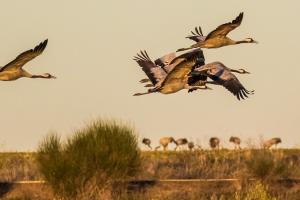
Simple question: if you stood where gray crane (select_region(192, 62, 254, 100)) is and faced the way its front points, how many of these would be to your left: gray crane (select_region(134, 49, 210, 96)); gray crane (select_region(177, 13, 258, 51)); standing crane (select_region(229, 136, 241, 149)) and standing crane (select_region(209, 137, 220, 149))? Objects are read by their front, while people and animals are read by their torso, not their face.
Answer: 2

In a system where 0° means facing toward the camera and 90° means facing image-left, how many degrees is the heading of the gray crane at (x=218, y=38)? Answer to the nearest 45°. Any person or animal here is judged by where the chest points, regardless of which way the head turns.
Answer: approximately 270°

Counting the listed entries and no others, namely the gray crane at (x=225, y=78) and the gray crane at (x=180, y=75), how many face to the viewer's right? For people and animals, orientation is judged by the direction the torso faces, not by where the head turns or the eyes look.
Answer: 2

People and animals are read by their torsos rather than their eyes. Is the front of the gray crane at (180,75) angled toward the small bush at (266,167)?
no

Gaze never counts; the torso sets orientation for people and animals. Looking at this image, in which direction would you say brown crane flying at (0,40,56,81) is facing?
to the viewer's right

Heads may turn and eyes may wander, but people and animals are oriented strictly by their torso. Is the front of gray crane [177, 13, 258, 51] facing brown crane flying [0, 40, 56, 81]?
no

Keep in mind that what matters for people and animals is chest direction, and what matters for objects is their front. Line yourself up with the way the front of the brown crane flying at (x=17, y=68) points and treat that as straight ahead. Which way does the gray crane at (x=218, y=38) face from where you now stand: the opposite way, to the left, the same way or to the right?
the same way

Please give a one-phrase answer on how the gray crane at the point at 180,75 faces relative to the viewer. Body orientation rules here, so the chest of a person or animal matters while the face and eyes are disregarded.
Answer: facing to the right of the viewer

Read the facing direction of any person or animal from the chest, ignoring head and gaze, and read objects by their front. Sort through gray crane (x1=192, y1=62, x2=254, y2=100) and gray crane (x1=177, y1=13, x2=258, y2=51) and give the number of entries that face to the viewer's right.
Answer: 2

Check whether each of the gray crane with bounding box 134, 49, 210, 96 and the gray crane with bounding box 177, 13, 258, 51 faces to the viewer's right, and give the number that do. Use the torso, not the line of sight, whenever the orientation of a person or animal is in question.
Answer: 2

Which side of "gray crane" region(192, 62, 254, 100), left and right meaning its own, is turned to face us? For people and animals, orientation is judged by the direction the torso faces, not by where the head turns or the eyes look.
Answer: right

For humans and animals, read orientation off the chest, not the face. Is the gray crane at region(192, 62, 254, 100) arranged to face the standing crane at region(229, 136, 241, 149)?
no

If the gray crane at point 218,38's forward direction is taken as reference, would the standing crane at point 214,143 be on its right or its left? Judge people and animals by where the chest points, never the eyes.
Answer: on its left
